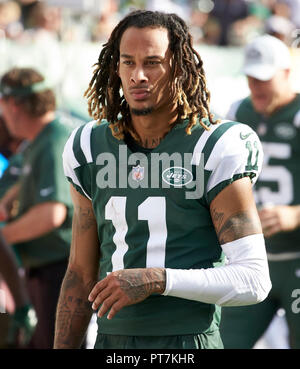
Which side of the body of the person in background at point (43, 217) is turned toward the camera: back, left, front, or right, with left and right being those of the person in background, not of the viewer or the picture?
left

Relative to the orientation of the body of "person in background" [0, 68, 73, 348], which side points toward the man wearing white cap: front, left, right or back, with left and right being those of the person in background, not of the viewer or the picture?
back

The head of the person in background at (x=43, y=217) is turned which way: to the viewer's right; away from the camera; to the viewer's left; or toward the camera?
to the viewer's left
